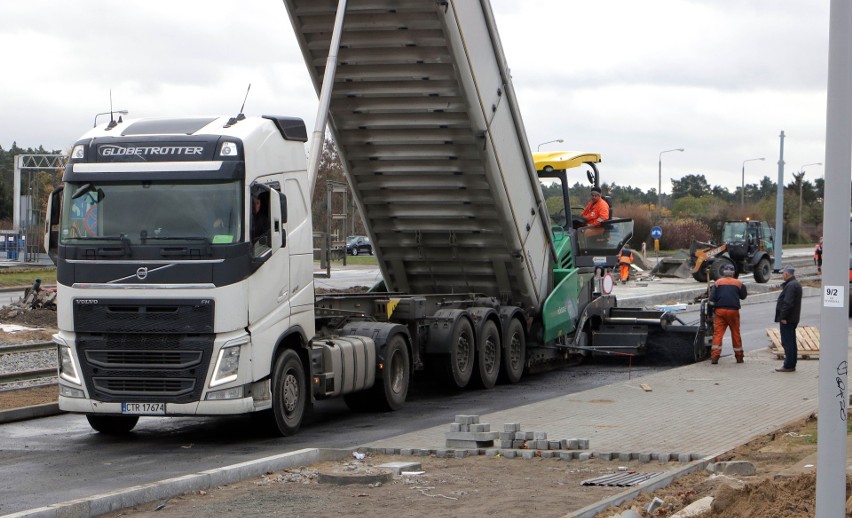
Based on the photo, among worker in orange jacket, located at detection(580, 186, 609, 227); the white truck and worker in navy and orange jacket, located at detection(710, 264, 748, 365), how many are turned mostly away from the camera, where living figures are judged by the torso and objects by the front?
1

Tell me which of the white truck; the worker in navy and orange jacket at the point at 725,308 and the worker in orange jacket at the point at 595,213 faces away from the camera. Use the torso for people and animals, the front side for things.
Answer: the worker in navy and orange jacket at the point at 725,308

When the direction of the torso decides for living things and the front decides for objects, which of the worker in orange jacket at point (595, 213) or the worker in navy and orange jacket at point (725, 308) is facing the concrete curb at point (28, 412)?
the worker in orange jacket at point (595, 213)

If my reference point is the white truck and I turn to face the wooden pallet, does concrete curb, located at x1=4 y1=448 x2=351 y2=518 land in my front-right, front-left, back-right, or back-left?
back-right

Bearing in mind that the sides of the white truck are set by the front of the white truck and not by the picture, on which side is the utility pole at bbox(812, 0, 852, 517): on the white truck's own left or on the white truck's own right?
on the white truck's own left

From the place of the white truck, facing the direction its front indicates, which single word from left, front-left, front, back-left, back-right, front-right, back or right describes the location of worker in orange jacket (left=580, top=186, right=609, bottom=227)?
back

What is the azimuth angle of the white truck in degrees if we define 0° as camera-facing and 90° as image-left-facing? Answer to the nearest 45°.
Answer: approximately 45°

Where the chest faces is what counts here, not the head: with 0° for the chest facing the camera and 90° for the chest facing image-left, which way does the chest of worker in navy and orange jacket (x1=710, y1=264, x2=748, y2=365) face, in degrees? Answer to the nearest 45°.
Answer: approximately 180°

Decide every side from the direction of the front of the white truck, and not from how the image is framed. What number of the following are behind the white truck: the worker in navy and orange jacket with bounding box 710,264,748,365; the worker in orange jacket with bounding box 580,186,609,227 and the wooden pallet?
3

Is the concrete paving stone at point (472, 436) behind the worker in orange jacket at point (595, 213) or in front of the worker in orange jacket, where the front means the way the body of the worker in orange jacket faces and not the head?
in front

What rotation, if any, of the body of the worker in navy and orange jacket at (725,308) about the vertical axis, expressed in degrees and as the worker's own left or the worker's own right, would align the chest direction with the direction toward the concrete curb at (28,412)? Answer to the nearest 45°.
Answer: approximately 135° to the worker's own left

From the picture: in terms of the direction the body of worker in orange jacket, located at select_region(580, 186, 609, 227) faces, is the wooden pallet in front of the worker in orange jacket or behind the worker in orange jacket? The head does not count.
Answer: behind

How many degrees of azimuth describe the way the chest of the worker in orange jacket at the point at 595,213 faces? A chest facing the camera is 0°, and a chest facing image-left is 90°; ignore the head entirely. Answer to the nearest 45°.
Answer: approximately 45°
